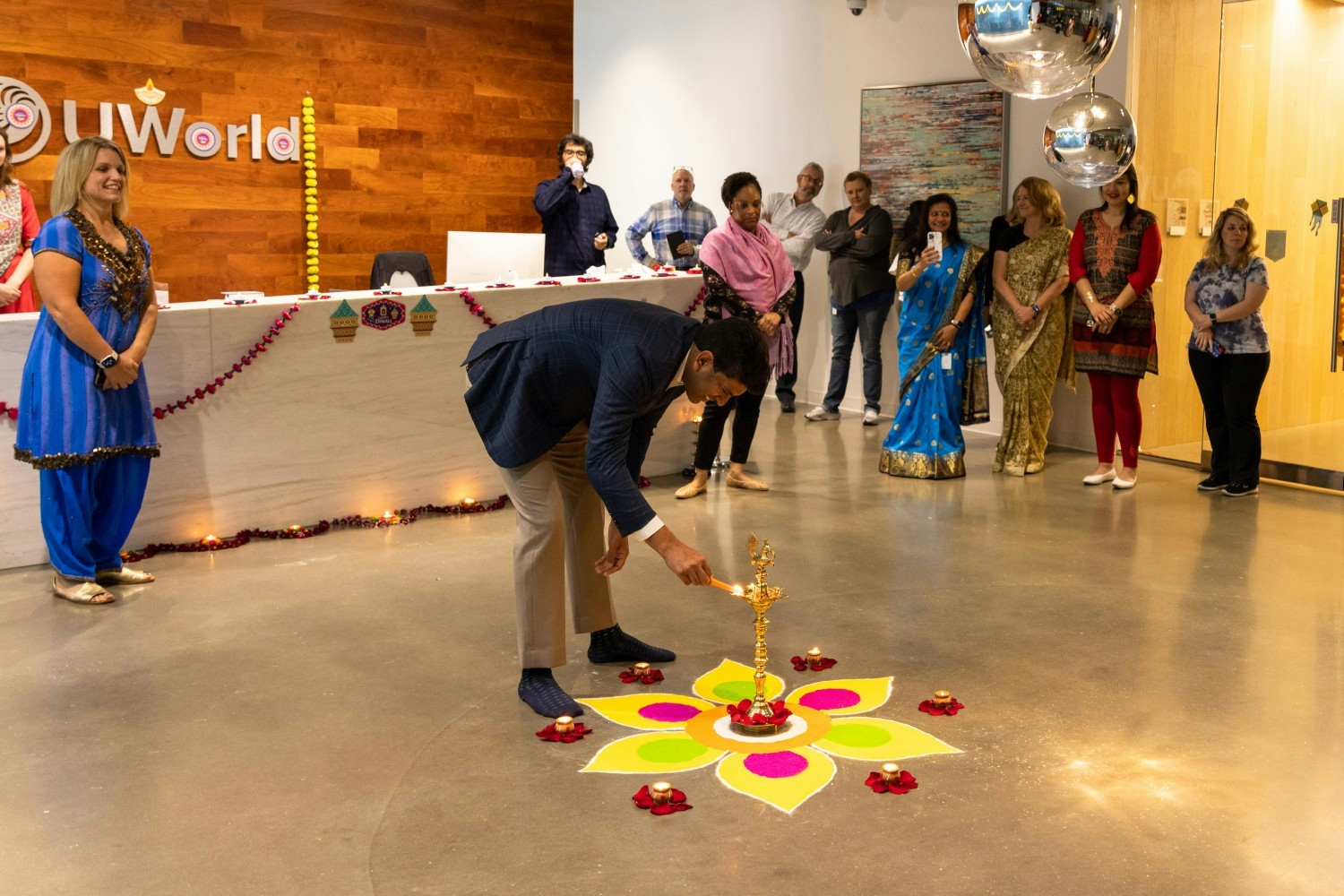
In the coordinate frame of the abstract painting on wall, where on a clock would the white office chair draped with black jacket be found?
The white office chair draped with black jacket is roughly at 2 o'clock from the abstract painting on wall.

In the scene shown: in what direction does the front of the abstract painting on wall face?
toward the camera

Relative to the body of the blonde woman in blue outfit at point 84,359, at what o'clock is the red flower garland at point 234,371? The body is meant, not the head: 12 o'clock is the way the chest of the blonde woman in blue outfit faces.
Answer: The red flower garland is roughly at 9 o'clock from the blonde woman in blue outfit.

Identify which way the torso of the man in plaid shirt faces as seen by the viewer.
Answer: toward the camera

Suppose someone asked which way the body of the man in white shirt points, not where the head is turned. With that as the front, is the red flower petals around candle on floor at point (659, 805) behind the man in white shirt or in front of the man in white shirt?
in front

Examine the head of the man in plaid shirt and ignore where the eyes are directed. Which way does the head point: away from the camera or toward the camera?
toward the camera

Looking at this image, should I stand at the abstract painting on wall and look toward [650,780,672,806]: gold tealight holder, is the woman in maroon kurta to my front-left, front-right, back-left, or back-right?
front-left

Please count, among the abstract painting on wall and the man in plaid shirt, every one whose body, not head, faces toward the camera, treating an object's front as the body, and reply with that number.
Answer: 2

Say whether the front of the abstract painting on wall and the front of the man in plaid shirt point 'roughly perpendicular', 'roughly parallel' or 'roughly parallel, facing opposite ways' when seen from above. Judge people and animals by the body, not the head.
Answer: roughly parallel

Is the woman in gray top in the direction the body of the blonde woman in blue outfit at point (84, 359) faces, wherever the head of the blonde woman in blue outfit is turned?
no

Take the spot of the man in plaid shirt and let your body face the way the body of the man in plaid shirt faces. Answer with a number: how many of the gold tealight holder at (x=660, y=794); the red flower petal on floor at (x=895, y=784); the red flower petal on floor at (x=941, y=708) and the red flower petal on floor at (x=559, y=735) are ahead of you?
4

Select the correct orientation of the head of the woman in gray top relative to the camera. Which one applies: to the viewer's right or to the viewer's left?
to the viewer's left

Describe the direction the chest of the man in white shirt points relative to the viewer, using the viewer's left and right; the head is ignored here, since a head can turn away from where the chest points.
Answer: facing the viewer and to the left of the viewer

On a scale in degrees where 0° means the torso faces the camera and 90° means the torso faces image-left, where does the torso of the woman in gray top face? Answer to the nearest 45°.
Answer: approximately 45°

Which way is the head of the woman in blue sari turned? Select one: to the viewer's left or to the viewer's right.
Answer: to the viewer's left

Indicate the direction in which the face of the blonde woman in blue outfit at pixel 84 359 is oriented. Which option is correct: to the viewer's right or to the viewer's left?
to the viewer's right

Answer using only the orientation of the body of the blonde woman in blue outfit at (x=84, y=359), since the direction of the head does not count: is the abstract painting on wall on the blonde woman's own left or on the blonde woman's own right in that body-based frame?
on the blonde woman's own left

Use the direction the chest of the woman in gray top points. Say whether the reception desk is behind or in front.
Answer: in front

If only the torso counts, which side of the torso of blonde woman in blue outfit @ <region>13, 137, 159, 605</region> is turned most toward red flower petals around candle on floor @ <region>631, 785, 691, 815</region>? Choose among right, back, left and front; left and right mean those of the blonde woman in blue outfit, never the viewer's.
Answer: front

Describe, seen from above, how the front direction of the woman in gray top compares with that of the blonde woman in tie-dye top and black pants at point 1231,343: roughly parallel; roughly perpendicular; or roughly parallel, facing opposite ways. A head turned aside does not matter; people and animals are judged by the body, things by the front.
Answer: roughly parallel

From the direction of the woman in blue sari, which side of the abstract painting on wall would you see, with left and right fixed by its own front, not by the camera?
front
